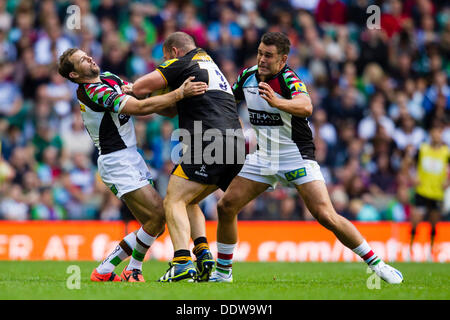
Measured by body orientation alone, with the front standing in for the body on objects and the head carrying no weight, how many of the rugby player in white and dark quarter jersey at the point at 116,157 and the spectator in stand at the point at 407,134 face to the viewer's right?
1

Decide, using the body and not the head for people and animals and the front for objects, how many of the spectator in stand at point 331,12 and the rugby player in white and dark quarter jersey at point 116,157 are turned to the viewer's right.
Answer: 1

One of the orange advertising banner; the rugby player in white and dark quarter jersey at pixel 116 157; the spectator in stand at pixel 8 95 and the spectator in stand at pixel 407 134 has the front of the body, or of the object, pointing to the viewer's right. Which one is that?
the rugby player in white and dark quarter jersey

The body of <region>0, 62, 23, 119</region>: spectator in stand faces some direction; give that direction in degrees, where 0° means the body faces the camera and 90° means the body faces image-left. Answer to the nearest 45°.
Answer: approximately 0°

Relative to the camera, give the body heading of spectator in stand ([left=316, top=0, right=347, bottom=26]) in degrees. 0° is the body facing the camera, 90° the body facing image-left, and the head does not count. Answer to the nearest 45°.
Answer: approximately 0°

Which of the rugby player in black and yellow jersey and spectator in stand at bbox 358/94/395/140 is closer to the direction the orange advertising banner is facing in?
the rugby player in black and yellow jersey

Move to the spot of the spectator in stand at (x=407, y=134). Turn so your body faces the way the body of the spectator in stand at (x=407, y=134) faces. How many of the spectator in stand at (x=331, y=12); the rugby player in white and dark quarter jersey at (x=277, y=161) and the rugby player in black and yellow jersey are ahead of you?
2

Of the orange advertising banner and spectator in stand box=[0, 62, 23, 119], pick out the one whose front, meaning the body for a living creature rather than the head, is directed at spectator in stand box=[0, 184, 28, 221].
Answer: spectator in stand box=[0, 62, 23, 119]

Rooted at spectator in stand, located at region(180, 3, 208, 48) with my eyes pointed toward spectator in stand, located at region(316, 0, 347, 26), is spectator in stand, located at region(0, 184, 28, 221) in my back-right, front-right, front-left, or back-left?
back-right
